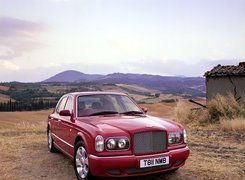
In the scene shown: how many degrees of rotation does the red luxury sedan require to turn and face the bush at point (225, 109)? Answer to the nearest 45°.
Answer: approximately 90° to its left

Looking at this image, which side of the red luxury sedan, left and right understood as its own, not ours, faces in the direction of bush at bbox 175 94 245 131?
left

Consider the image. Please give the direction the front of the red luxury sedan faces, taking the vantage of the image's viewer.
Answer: facing the viewer and to the right of the viewer

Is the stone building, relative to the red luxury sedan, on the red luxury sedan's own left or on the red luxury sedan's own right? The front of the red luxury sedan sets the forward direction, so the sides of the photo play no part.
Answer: on the red luxury sedan's own left
